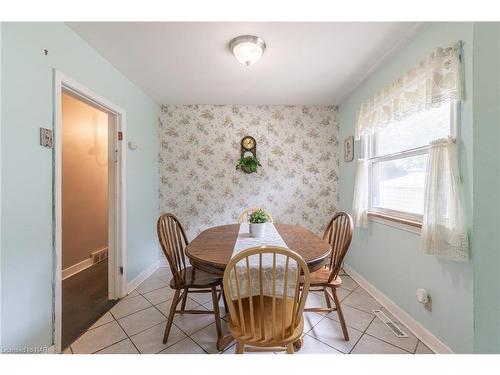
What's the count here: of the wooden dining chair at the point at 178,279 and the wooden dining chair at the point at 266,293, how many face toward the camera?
0

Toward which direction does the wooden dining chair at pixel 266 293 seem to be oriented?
away from the camera

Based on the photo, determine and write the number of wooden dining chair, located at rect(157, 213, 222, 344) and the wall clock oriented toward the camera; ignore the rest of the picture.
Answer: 1

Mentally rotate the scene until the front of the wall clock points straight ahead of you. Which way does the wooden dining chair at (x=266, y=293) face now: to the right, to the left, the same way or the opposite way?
the opposite way

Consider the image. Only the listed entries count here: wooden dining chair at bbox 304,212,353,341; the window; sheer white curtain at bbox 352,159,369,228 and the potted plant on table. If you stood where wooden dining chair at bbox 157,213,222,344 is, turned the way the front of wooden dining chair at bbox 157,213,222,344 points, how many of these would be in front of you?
4

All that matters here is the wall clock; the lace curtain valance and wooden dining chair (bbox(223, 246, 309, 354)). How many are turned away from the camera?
1

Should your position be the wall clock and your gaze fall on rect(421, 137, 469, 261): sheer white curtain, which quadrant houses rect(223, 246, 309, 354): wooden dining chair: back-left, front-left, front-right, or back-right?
front-right

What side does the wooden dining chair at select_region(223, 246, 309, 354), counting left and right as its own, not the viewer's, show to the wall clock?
front

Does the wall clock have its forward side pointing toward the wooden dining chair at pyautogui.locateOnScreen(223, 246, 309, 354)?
yes

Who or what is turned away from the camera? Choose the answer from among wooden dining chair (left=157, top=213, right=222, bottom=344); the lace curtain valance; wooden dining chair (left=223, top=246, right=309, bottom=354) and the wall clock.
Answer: wooden dining chair (left=223, top=246, right=309, bottom=354)

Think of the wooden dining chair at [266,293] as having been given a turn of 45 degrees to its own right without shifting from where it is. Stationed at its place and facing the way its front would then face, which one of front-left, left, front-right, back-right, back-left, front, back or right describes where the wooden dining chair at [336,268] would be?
front

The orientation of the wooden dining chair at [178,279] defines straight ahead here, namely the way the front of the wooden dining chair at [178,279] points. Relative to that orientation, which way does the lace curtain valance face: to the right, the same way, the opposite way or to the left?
the opposite way

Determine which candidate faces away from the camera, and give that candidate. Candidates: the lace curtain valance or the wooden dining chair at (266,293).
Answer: the wooden dining chair

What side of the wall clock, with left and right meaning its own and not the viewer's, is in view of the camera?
front

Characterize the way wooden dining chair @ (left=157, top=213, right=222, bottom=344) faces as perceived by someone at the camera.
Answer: facing to the right of the viewer

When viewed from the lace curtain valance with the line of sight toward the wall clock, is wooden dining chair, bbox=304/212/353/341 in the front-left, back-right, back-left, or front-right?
front-left

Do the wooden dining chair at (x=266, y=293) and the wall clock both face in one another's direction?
yes

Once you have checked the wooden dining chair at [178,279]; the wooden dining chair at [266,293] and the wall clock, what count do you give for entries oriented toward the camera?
1
